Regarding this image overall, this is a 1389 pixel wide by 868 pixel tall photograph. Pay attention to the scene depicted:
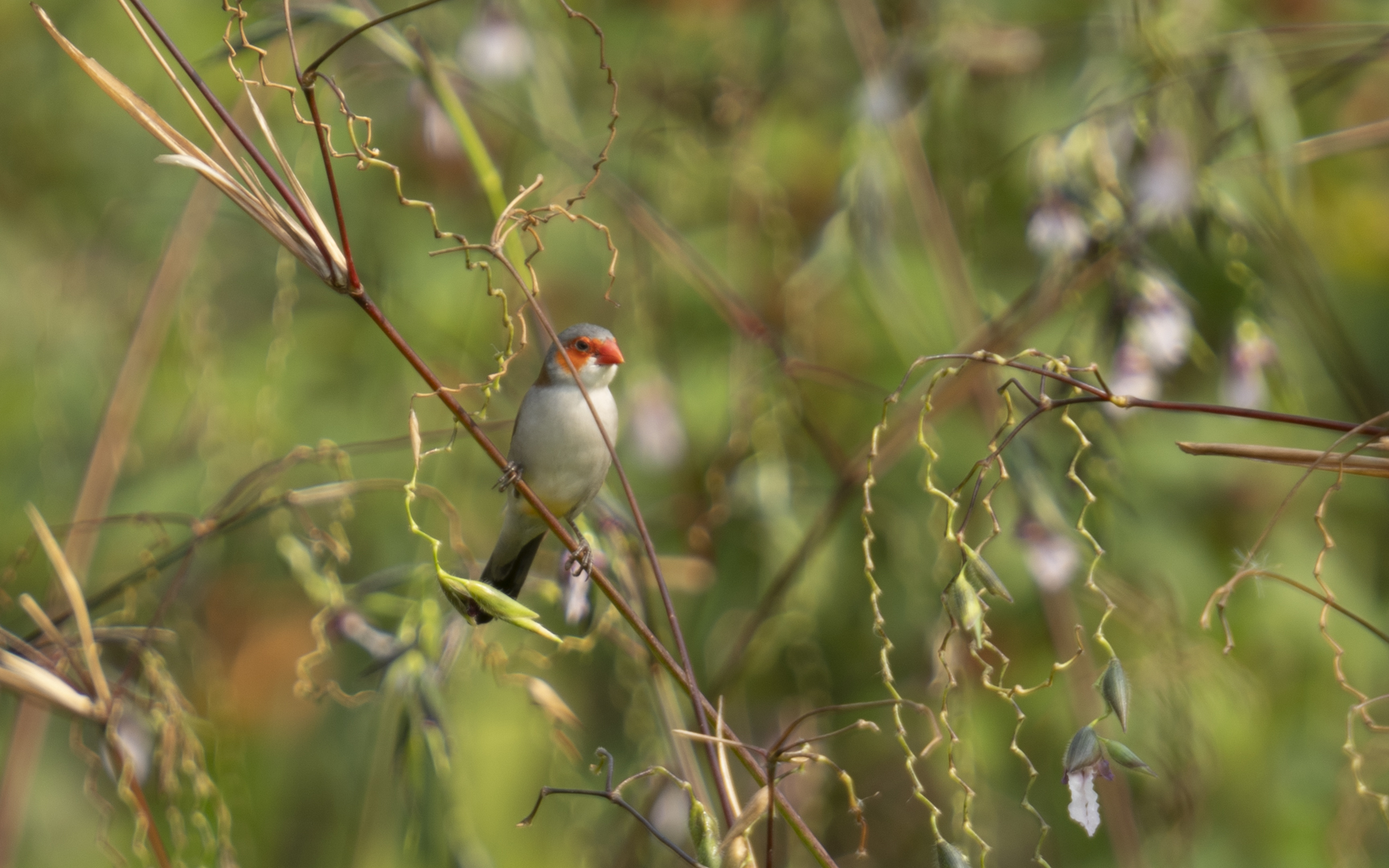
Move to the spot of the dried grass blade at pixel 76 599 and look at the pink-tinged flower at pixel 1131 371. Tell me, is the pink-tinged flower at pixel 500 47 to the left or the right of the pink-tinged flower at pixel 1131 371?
left

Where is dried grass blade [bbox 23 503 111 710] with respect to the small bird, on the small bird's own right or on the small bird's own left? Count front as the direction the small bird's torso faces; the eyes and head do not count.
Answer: on the small bird's own right

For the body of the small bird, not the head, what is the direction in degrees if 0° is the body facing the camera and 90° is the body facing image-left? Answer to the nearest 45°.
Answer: approximately 315°

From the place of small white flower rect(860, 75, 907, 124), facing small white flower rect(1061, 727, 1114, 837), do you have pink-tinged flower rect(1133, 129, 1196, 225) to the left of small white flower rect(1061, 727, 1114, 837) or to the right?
left

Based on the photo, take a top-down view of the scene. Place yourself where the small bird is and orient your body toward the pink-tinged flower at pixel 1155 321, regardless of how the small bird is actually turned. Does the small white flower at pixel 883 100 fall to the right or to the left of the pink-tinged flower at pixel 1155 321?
left

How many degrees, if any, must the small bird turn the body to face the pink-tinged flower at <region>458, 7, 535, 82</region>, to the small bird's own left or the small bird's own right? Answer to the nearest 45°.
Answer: approximately 135° to the small bird's own left
